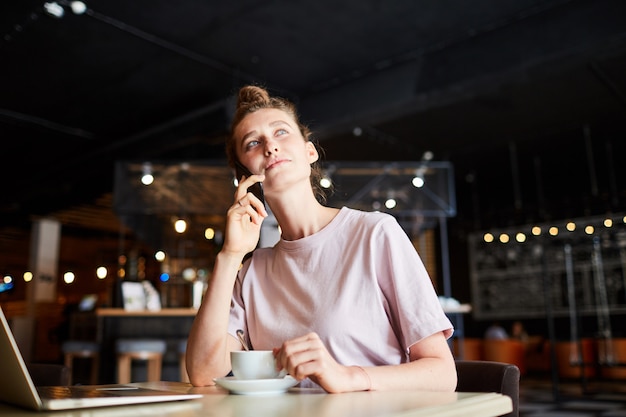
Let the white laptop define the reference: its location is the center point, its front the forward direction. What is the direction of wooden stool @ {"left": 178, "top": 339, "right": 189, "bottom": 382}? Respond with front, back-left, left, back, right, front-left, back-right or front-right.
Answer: front-left

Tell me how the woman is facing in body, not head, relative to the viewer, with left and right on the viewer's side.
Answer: facing the viewer and to the left of the viewer

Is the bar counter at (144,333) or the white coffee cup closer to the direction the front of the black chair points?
the white coffee cup

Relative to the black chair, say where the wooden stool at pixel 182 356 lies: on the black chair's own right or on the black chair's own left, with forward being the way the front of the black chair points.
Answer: on the black chair's own right

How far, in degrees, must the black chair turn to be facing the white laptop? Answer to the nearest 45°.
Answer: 0° — it already faces it

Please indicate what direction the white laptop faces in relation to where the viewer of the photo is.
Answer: facing away from the viewer and to the right of the viewer

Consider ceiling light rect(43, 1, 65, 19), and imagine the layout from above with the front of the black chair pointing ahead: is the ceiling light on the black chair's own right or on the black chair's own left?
on the black chair's own right

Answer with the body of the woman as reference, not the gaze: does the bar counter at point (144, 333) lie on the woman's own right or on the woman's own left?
on the woman's own right

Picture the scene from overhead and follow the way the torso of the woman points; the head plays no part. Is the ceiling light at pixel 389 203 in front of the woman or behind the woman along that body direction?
behind

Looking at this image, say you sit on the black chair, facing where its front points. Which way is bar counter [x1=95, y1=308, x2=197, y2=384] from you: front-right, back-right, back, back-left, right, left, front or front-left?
right

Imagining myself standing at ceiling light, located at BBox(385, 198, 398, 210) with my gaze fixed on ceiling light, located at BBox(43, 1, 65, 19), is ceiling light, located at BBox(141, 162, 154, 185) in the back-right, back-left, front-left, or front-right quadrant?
front-right

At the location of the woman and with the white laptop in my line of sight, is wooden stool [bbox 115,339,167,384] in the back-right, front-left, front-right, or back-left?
back-right

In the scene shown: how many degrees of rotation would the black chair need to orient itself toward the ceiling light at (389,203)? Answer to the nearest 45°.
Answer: approximately 135° to its right

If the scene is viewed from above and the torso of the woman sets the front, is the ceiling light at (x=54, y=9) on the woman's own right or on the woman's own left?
on the woman's own right
